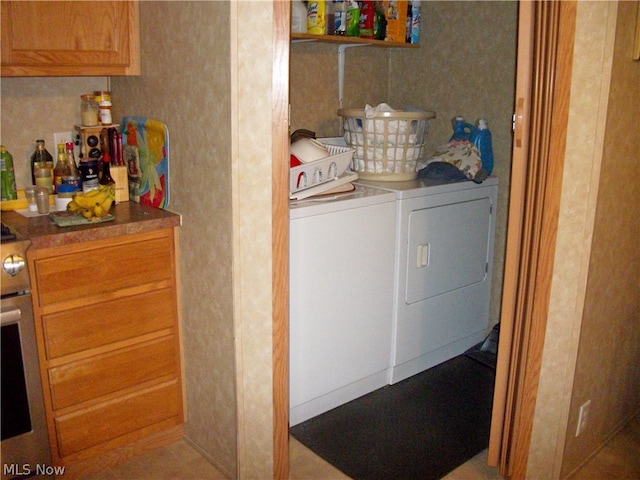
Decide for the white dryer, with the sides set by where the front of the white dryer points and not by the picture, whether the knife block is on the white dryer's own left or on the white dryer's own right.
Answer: on the white dryer's own right

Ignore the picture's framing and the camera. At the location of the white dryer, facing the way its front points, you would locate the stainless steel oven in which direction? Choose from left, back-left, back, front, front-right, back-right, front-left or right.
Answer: right

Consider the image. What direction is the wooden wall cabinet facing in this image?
toward the camera

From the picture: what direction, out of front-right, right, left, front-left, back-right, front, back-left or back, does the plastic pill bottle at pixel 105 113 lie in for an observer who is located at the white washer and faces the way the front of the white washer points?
back-right

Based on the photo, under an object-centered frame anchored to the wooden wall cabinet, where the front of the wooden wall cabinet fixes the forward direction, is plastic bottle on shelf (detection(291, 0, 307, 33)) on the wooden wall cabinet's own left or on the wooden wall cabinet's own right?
on the wooden wall cabinet's own left

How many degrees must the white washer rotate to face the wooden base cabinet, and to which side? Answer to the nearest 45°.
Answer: approximately 90° to its right

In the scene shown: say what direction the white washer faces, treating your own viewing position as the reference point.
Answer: facing the viewer and to the right of the viewer
